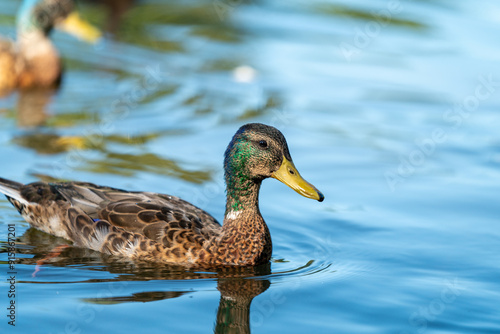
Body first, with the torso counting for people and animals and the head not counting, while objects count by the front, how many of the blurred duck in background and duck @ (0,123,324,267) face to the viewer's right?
2

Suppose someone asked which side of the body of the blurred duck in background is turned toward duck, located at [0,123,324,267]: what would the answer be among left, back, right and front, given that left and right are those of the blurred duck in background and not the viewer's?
right

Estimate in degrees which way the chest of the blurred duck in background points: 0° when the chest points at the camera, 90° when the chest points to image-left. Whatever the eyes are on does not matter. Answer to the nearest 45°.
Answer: approximately 270°

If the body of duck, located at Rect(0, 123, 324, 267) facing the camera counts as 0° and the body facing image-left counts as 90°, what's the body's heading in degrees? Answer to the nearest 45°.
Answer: approximately 270°

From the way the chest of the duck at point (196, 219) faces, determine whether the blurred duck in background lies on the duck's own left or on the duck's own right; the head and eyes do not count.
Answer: on the duck's own left

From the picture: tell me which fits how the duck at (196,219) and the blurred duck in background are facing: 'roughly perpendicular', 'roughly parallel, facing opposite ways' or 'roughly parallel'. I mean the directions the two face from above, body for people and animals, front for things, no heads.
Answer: roughly parallel
